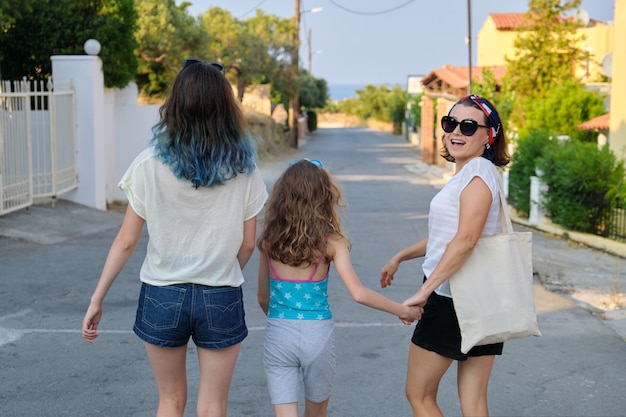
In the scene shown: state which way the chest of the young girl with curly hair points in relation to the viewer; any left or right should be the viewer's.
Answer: facing away from the viewer

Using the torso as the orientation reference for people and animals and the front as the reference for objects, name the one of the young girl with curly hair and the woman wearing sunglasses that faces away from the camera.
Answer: the young girl with curly hair

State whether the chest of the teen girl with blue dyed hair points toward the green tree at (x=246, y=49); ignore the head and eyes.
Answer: yes

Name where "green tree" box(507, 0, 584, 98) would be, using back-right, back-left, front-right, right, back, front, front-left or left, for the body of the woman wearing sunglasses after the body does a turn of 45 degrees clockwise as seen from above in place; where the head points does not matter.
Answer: front-right

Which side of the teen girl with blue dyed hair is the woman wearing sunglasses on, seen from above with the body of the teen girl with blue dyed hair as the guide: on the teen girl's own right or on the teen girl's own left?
on the teen girl's own right

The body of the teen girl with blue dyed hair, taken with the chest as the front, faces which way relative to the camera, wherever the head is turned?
away from the camera

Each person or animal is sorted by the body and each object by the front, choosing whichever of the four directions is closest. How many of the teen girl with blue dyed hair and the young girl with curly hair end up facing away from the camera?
2

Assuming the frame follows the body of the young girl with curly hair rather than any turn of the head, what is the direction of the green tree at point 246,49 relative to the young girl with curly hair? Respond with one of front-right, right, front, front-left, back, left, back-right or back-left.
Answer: front

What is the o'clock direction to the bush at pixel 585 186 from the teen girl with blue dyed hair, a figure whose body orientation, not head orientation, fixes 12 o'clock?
The bush is roughly at 1 o'clock from the teen girl with blue dyed hair.

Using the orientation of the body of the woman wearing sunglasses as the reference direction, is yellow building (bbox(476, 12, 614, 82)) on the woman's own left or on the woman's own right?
on the woman's own right

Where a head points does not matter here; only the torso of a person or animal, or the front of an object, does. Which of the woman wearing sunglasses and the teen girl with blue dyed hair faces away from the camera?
the teen girl with blue dyed hair

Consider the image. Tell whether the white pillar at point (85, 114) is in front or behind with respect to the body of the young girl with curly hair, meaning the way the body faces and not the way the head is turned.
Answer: in front

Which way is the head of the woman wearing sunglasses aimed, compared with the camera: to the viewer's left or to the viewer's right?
to the viewer's left
